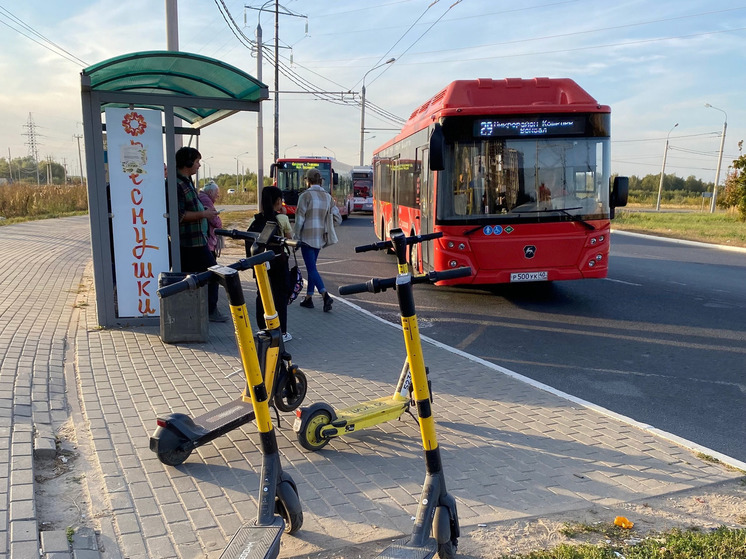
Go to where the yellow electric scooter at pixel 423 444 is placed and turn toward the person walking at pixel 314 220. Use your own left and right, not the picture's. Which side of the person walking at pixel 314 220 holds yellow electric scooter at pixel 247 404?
left

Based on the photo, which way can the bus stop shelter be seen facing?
to the viewer's right

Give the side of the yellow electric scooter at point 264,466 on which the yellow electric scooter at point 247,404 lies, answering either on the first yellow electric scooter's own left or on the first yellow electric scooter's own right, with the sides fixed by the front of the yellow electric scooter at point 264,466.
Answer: on the first yellow electric scooter's own left

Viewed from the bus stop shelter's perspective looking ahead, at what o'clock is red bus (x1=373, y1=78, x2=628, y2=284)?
The red bus is roughly at 12 o'clock from the bus stop shelter.

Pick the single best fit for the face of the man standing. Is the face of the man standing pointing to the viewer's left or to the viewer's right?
to the viewer's right

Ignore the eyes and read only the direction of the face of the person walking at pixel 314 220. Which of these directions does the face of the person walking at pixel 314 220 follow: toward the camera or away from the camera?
away from the camera

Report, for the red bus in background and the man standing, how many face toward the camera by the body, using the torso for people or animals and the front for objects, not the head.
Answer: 1

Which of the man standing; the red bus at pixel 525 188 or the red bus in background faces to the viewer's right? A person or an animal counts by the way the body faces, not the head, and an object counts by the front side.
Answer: the man standing

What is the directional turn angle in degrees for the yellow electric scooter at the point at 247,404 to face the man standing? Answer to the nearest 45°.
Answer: approximately 45° to its left

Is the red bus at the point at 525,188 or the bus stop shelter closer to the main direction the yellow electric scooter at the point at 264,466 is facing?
the red bus

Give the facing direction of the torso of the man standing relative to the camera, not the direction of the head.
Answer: to the viewer's right
